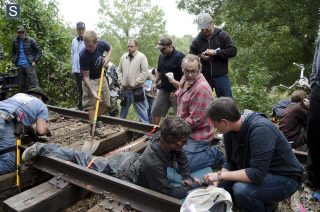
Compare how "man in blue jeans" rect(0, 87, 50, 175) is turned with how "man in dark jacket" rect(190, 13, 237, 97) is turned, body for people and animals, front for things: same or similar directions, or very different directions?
very different directions

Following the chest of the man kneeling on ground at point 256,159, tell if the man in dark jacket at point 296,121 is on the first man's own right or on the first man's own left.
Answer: on the first man's own right

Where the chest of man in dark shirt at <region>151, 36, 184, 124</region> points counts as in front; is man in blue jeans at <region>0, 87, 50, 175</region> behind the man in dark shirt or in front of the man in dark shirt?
in front

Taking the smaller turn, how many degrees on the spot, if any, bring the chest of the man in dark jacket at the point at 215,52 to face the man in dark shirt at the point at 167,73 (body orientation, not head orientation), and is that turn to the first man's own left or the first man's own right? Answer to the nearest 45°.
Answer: approximately 45° to the first man's own right

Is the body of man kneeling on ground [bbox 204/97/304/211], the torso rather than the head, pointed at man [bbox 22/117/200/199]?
yes

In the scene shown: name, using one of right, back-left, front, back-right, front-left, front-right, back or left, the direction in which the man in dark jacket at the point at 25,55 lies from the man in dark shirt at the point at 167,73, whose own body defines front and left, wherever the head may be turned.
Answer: right

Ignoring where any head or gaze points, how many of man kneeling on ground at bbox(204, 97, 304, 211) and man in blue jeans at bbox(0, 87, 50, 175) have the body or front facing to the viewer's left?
1

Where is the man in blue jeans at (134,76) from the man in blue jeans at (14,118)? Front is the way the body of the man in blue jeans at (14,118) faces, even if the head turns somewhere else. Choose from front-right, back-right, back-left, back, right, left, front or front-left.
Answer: front-left

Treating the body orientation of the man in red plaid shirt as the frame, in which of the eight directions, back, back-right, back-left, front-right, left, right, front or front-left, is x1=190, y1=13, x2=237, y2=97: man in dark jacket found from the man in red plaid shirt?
back-right

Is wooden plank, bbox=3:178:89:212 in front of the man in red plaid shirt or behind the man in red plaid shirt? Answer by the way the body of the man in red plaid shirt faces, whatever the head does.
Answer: in front

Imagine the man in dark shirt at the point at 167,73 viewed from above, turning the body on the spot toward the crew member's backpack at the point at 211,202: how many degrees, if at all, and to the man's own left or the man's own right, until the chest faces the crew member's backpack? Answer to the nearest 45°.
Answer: approximately 45° to the man's own left

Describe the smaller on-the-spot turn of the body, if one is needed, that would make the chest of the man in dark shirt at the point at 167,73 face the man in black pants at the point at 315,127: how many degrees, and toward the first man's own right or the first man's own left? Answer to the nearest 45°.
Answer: approximately 90° to the first man's own left

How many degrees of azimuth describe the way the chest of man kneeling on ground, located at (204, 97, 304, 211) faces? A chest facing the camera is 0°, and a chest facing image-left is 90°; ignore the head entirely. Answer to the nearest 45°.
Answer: approximately 90°

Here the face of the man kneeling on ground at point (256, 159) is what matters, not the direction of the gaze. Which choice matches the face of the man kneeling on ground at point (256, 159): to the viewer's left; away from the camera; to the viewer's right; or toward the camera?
to the viewer's left

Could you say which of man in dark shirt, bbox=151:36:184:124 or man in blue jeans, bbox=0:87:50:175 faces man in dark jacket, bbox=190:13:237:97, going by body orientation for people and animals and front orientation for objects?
the man in blue jeans
